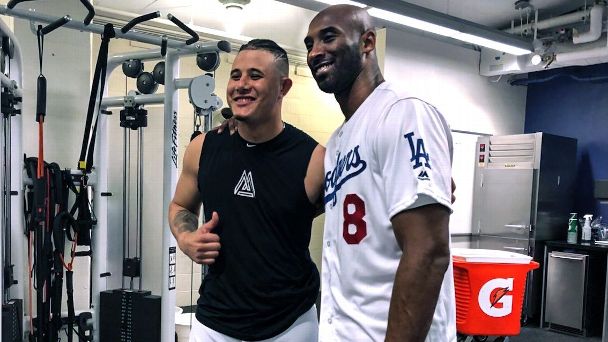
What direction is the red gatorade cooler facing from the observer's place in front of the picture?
facing the viewer

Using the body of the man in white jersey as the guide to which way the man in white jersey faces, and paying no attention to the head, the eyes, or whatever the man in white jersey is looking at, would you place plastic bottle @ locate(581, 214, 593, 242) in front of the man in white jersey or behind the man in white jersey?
behind

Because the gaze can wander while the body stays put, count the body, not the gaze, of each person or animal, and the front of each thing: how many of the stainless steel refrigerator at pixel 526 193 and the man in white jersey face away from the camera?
0

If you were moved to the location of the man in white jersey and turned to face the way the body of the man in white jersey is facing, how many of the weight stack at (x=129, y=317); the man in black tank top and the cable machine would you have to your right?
3

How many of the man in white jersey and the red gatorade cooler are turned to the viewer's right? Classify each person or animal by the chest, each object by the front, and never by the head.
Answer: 0

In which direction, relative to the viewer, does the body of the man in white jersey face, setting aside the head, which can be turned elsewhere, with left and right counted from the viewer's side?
facing the viewer and to the left of the viewer

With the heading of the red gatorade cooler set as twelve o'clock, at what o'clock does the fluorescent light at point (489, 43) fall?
The fluorescent light is roughly at 6 o'clock from the red gatorade cooler.

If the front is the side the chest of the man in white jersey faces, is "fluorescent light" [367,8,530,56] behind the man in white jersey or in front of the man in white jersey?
behind

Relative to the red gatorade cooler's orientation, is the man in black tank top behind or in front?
in front

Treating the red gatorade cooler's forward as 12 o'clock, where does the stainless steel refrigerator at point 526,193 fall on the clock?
The stainless steel refrigerator is roughly at 6 o'clock from the red gatorade cooler.

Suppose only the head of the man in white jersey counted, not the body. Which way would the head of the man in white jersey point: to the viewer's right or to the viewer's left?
to the viewer's left

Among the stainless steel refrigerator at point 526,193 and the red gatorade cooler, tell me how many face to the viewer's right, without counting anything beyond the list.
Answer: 0

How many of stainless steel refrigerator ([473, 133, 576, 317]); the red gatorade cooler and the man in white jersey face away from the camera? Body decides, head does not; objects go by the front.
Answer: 0
